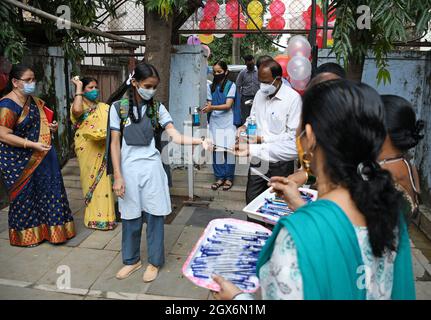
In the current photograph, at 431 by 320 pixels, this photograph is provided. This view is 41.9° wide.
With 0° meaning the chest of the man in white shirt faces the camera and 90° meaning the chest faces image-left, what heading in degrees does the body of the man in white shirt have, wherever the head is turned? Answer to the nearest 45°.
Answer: approximately 45°

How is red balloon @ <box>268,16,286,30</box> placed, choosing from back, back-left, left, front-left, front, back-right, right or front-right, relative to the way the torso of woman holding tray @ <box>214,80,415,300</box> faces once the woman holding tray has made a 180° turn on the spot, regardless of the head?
back-left

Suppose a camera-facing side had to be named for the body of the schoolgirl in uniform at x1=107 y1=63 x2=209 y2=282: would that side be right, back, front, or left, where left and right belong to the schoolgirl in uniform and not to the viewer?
front

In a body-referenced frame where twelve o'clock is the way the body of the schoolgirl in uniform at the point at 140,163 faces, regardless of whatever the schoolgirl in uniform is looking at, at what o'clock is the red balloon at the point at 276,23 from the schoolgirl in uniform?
The red balloon is roughly at 7 o'clock from the schoolgirl in uniform.

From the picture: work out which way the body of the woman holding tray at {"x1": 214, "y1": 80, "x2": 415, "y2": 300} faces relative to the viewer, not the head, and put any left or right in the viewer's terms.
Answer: facing away from the viewer and to the left of the viewer

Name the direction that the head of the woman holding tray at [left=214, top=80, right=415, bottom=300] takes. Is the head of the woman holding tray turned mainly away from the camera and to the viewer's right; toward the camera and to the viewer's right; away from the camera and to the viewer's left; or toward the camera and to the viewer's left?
away from the camera and to the viewer's left

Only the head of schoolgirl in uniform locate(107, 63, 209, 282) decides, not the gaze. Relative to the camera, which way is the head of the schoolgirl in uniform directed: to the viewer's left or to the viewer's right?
to the viewer's right

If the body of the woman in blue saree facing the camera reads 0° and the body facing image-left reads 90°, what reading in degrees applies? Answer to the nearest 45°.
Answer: approximately 315°

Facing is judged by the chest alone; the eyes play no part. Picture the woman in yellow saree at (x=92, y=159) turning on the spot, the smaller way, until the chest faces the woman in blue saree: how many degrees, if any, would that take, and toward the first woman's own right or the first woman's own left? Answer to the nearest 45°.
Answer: approximately 90° to the first woman's own right

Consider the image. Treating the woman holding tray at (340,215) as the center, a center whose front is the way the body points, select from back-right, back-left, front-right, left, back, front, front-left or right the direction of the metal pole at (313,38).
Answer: front-right

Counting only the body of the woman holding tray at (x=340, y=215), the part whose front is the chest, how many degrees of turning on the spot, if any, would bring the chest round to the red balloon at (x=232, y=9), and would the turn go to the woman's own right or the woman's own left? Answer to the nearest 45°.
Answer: approximately 45° to the woman's own right

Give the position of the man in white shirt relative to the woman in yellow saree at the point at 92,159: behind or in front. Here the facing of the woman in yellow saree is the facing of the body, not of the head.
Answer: in front

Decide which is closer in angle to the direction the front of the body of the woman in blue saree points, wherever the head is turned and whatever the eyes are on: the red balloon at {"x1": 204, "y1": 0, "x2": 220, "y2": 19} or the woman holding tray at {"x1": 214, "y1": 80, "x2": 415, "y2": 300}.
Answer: the woman holding tray

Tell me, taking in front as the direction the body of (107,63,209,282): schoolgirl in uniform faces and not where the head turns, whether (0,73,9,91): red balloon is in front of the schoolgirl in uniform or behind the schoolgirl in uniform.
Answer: behind
